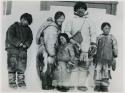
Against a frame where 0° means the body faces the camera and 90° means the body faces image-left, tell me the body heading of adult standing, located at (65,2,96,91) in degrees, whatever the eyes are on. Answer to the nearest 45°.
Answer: approximately 0°

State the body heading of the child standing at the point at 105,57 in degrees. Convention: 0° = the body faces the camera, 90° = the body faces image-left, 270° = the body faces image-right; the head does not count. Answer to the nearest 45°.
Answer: approximately 0°

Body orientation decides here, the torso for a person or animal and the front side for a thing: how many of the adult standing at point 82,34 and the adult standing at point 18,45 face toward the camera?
2

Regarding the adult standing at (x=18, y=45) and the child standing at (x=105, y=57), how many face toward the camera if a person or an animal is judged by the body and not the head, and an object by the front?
2
